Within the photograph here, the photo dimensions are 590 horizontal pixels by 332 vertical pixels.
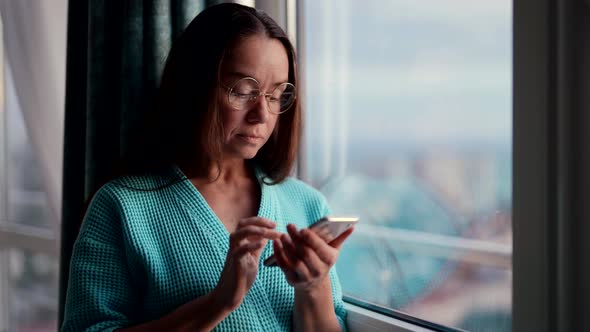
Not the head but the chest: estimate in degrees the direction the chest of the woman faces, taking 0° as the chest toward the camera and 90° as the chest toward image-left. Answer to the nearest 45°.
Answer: approximately 315°

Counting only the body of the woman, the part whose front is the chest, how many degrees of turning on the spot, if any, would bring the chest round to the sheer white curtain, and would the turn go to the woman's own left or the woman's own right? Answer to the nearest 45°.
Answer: approximately 180°
